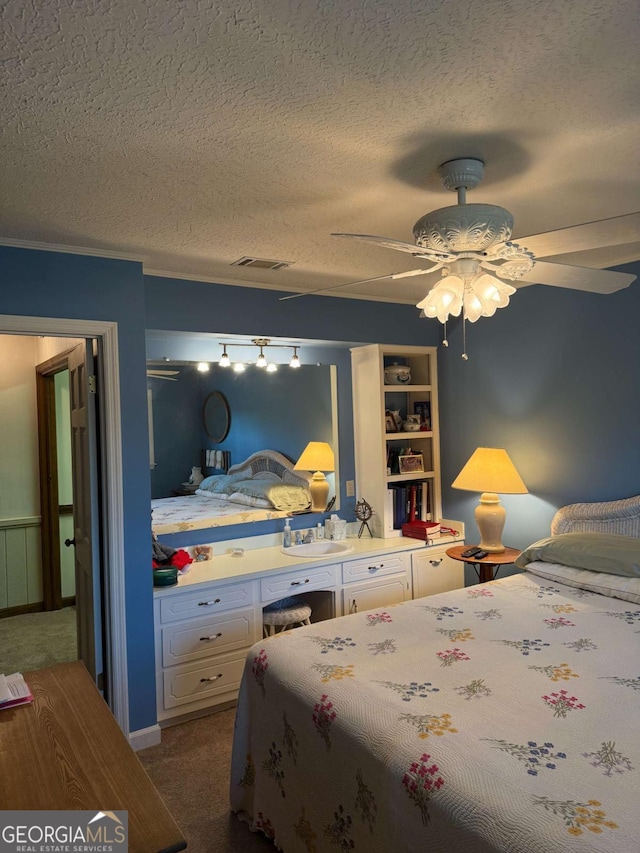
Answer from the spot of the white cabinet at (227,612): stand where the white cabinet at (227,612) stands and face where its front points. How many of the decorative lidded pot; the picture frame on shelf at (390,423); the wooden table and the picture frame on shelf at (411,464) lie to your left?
3

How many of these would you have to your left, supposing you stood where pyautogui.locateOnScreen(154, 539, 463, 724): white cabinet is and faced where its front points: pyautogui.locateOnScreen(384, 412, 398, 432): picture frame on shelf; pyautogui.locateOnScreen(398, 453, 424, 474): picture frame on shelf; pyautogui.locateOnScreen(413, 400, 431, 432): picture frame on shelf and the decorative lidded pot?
4

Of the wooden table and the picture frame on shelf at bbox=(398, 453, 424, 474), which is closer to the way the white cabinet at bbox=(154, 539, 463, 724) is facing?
the wooden table

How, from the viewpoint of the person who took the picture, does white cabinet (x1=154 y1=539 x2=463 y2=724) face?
facing the viewer and to the right of the viewer

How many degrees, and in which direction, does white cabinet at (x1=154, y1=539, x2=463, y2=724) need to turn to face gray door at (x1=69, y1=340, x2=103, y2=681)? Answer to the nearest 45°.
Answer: approximately 135° to its right

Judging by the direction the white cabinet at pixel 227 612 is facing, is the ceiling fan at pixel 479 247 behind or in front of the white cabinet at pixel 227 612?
in front

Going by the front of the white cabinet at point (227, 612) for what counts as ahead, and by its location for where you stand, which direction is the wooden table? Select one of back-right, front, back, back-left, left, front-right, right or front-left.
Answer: front-right

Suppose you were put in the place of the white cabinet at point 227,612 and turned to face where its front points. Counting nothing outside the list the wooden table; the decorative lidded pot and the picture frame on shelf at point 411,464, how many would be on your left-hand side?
2

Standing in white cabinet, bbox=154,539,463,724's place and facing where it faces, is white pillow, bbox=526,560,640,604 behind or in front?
in front

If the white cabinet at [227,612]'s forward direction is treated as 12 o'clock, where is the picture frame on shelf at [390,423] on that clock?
The picture frame on shelf is roughly at 9 o'clock from the white cabinet.

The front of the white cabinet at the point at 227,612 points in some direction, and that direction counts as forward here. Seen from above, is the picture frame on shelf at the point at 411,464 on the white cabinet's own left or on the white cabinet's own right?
on the white cabinet's own left

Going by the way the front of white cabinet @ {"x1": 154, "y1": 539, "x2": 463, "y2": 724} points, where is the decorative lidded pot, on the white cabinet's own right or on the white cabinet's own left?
on the white cabinet's own left

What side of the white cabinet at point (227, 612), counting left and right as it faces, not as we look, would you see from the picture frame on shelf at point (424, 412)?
left

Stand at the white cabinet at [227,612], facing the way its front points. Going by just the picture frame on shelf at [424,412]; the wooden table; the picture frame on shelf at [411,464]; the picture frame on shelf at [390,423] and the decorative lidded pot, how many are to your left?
4

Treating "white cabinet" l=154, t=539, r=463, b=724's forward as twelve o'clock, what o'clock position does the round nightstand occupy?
The round nightstand is roughly at 10 o'clock from the white cabinet.

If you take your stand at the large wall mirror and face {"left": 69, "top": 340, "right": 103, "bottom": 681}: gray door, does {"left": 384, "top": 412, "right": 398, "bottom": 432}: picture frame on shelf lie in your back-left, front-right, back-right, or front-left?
back-left
